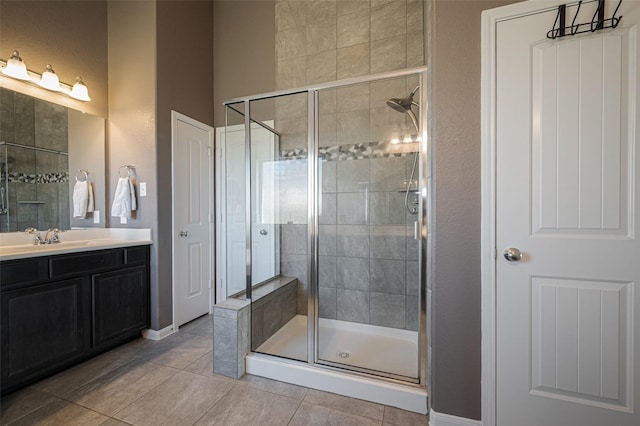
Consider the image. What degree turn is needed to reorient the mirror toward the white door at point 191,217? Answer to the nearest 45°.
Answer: approximately 45° to its left

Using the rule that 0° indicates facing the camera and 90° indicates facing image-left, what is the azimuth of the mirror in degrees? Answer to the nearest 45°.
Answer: approximately 315°

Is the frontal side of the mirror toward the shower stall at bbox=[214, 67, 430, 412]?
yes

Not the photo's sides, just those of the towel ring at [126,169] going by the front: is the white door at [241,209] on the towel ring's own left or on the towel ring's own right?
on the towel ring's own left
